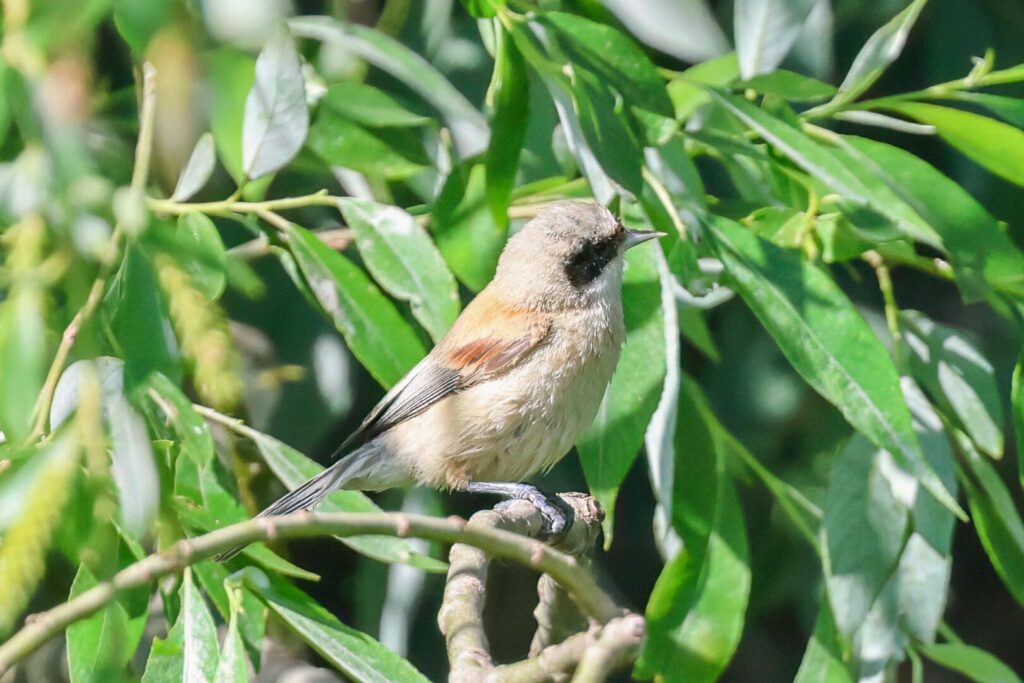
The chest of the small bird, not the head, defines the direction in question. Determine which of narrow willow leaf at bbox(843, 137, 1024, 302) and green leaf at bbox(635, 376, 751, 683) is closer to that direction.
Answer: the narrow willow leaf

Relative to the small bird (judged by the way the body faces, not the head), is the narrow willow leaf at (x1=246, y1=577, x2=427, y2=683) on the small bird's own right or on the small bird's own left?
on the small bird's own right

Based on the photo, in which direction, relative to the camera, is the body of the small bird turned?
to the viewer's right

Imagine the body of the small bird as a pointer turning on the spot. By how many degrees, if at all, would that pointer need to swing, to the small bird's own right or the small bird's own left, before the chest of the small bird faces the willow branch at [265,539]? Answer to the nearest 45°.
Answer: approximately 90° to the small bird's own right

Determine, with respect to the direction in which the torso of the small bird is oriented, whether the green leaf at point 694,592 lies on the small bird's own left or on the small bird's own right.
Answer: on the small bird's own right
